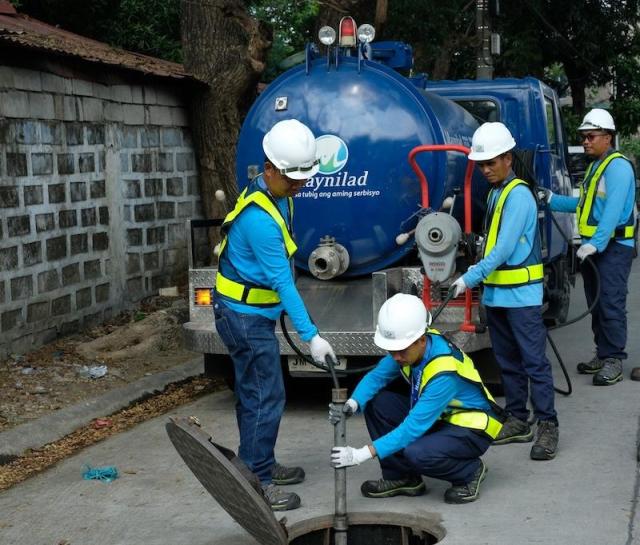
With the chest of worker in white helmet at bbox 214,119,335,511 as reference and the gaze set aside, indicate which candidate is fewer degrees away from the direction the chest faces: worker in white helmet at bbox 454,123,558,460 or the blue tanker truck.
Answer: the worker in white helmet

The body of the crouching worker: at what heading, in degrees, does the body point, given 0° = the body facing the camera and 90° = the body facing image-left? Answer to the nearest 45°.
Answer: approximately 45°

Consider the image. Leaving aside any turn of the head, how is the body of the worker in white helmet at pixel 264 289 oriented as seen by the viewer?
to the viewer's right

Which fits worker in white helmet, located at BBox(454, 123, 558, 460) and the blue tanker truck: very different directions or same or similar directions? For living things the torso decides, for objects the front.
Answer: very different directions

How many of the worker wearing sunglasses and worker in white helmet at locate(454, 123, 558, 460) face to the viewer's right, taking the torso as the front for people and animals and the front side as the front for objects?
0

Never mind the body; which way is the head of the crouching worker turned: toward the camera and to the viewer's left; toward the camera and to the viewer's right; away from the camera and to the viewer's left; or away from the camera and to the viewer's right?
toward the camera and to the viewer's left

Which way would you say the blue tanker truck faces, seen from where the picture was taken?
facing away from the viewer and to the right of the viewer

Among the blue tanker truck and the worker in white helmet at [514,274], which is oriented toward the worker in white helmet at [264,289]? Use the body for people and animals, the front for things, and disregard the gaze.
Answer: the worker in white helmet at [514,274]

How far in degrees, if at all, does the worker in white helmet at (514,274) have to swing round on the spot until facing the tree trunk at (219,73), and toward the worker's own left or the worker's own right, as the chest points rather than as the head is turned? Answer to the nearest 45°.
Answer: approximately 90° to the worker's own right

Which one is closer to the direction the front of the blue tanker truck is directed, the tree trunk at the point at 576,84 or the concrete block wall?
the tree trunk

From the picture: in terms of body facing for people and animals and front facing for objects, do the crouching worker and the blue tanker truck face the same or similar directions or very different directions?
very different directions
